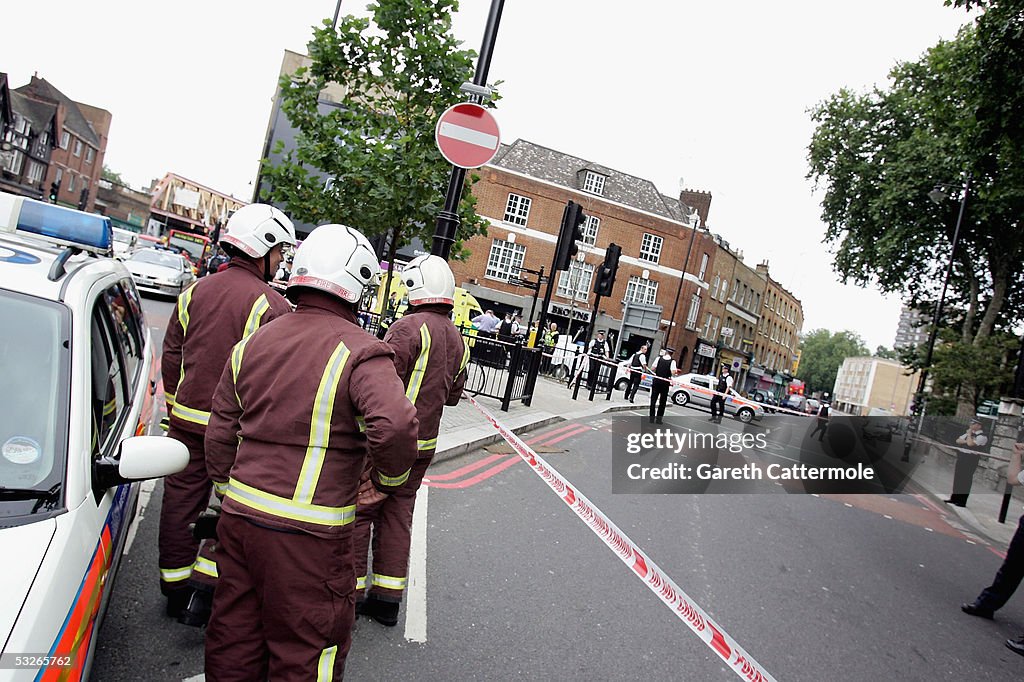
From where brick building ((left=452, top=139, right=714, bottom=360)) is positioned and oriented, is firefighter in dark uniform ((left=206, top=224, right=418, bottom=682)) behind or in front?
in front

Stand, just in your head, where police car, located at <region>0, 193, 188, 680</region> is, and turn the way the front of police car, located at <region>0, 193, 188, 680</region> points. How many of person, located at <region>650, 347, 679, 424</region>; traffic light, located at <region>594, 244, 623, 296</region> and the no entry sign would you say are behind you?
3

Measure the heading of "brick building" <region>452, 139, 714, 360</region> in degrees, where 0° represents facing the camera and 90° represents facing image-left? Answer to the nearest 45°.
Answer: approximately 0°

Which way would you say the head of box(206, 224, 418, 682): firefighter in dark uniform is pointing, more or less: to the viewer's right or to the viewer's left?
to the viewer's right

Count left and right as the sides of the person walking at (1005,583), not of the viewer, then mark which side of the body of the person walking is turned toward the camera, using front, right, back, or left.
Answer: left

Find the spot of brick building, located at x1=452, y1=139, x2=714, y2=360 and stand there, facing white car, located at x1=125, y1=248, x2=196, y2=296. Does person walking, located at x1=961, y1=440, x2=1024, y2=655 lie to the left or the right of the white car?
left

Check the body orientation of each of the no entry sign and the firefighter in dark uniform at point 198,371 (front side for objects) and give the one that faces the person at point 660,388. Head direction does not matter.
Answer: the firefighter in dark uniform

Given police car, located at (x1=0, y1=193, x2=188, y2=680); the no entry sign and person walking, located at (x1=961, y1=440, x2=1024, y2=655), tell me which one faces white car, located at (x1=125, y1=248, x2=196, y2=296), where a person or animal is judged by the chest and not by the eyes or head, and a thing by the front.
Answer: the person walking

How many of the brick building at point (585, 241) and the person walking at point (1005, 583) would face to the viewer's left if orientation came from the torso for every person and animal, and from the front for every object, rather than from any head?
1

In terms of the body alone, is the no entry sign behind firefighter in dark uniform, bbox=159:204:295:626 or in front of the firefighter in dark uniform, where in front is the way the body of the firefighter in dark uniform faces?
in front
